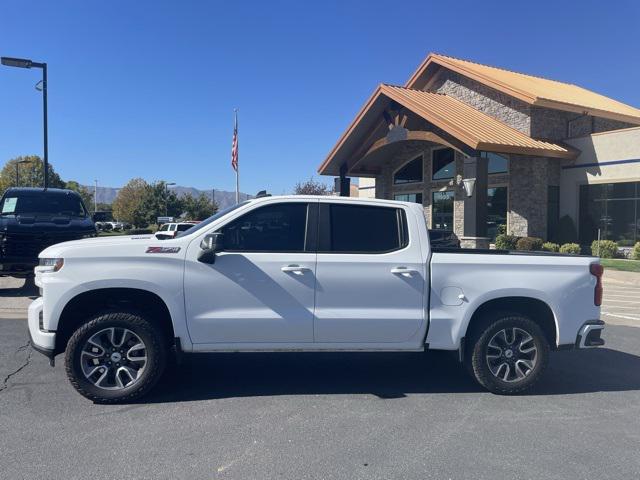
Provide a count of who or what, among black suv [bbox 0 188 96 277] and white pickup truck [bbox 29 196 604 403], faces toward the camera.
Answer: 1

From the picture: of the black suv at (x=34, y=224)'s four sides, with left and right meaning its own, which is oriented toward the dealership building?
left

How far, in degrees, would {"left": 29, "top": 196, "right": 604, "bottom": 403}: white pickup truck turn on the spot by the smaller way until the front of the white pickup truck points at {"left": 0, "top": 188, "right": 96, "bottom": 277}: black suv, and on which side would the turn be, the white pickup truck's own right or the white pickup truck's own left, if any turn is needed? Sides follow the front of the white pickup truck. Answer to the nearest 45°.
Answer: approximately 45° to the white pickup truck's own right

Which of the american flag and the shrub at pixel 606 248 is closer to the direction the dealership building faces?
the american flag

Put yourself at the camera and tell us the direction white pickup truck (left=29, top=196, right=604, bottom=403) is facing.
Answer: facing to the left of the viewer

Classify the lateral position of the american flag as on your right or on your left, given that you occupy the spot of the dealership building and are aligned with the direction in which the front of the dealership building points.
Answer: on your right

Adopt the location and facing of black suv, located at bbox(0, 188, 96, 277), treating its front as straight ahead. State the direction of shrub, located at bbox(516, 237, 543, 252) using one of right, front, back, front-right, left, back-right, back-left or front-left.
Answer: left

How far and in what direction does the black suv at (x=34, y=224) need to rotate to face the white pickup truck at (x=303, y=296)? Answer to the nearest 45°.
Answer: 0° — it already faces it

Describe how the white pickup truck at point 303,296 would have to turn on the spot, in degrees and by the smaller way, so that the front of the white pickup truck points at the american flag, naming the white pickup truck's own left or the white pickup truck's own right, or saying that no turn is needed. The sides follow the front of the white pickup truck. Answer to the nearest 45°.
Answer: approximately 90° to the white pickup truck's own right

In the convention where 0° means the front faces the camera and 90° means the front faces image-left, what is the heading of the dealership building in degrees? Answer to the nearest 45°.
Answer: approximately 45°
